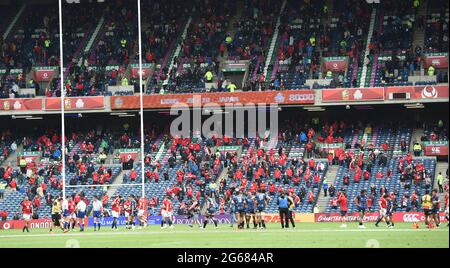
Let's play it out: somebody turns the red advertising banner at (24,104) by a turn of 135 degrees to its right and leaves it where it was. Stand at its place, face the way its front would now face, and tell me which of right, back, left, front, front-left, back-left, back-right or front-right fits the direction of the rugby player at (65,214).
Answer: back-left

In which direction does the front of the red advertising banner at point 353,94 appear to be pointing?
toward the camera

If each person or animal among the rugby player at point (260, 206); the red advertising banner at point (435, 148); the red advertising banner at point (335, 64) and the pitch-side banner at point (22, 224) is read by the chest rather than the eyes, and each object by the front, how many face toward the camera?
3

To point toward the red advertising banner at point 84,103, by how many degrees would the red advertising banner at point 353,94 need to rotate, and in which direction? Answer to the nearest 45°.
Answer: approximately 90° to its right

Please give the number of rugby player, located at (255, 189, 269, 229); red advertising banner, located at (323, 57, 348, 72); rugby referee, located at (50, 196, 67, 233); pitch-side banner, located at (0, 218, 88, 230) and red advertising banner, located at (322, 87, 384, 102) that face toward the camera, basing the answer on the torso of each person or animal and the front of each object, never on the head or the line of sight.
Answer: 3

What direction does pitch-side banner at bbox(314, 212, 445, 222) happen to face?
toward the camera

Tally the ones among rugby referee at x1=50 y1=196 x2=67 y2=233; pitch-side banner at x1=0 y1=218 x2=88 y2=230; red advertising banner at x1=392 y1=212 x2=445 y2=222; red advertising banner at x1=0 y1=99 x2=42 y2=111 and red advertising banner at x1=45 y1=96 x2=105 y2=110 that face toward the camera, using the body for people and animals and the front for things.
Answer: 4

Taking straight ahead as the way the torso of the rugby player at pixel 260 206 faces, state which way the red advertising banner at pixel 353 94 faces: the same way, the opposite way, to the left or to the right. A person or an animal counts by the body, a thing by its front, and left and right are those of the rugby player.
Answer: the opposite way

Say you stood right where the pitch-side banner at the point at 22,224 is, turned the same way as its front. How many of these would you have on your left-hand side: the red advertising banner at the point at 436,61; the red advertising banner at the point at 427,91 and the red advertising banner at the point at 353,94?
3

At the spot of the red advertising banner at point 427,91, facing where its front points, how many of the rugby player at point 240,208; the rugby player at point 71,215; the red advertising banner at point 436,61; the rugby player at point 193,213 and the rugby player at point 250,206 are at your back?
1

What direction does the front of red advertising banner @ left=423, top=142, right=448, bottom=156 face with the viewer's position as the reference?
facing the viewer
